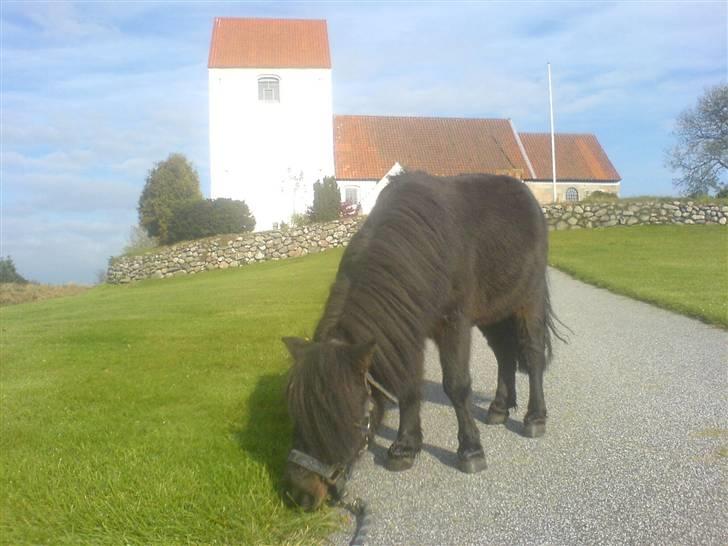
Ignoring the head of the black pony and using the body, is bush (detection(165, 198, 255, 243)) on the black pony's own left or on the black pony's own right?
on the black pony's own right

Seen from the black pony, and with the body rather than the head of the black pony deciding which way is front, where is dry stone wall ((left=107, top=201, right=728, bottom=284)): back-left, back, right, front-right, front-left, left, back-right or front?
back-right

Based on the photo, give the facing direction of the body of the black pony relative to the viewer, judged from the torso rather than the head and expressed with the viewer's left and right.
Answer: facing the viewer and to the left of the viewer

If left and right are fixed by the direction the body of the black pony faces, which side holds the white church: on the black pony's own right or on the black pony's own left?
on the black pony's own right

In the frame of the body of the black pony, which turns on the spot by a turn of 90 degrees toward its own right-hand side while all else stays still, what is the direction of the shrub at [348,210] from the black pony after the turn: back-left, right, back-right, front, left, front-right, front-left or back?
front-right

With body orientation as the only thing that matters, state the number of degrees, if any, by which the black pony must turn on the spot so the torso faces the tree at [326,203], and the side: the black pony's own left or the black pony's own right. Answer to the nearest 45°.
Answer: approximately 135° to the black pony's own right

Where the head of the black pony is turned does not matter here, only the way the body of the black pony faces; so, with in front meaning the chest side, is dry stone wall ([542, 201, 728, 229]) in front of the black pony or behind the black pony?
behind
